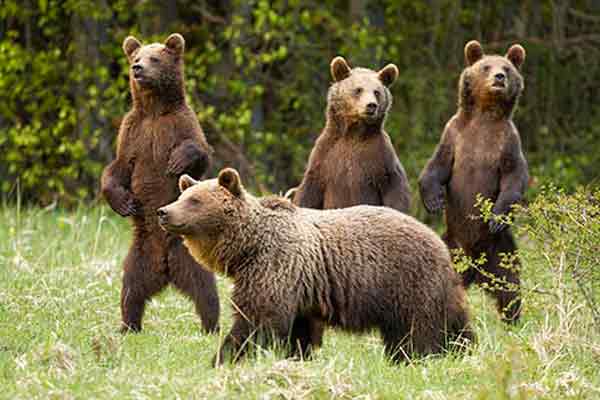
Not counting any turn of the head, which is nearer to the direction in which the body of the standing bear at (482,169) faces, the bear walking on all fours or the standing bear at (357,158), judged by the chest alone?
the bear walking on all fours

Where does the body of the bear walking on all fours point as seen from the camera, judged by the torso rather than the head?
to the viewer's left

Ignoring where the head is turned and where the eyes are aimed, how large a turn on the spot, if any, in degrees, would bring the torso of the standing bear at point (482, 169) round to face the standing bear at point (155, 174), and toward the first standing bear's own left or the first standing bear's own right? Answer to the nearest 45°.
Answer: approximately 45° to the first standing bear's own right

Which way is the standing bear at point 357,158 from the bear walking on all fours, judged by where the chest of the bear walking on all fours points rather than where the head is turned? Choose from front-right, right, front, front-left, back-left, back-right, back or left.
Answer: right

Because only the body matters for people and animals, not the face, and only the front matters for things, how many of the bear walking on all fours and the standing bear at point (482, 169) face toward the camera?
1

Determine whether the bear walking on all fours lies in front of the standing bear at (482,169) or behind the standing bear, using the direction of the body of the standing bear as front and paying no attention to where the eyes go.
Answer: in front

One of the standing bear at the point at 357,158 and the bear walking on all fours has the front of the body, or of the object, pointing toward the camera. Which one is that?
the standing bear

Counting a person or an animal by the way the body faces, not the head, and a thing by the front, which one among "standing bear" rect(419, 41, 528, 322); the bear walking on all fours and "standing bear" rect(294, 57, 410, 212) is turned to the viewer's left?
the bear walking on all fours

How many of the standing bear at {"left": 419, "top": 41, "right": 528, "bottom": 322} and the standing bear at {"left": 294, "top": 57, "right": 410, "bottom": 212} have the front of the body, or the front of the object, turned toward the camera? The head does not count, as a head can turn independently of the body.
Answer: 2

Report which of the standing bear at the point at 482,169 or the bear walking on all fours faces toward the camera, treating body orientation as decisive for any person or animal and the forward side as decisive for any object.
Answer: the standing bear

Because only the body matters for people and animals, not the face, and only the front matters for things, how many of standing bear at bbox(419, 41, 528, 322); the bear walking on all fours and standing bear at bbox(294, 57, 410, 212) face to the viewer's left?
1

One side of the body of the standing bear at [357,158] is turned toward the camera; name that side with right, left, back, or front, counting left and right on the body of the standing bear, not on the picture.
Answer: front

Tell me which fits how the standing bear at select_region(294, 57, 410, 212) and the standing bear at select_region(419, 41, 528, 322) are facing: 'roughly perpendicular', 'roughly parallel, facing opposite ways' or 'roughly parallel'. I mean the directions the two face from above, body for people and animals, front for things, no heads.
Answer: roughly parallel

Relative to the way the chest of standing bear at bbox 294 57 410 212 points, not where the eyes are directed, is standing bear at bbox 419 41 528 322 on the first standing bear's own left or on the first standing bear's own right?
on the first standing bear's own left

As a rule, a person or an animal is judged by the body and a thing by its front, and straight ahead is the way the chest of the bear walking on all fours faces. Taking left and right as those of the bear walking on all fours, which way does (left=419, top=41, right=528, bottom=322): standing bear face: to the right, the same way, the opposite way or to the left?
to the left
